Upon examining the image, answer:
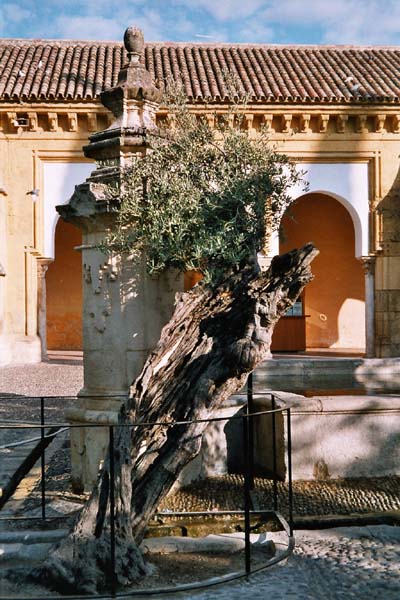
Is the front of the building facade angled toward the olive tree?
yes

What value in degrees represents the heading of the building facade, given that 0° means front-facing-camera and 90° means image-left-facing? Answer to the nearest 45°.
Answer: approximately 0°

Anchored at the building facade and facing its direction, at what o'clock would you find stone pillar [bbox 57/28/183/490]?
The stone pillar is roughly at 12 o'clock from the building facade.
